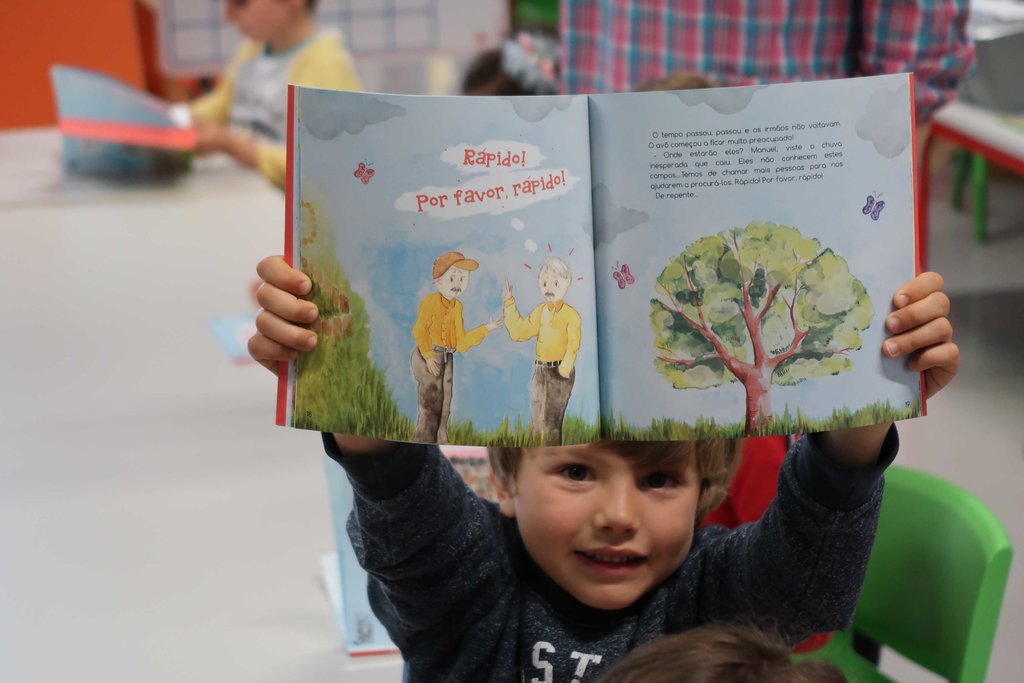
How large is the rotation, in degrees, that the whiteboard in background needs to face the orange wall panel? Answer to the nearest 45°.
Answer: approximately 135° to its right

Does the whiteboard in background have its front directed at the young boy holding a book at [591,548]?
yes

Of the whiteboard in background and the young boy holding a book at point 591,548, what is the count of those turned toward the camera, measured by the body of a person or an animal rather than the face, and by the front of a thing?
2

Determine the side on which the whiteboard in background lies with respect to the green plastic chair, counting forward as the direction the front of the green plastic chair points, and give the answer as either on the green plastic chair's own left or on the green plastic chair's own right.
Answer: on the green plastic chair's own right

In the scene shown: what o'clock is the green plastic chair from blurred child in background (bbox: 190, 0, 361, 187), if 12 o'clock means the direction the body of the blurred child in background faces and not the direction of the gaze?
The green plastic chair is roughly at 10 o'clock from the blurred child in background.

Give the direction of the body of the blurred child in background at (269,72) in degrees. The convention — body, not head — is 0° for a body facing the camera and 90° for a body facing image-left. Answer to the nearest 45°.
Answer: approximately 45°

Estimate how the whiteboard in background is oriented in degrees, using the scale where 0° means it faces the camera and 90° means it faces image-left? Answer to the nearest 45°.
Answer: approximately 0°

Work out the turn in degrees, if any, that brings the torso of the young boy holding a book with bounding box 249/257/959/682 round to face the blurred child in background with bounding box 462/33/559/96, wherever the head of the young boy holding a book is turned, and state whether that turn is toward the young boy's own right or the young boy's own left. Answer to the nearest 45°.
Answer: approximately 180°
